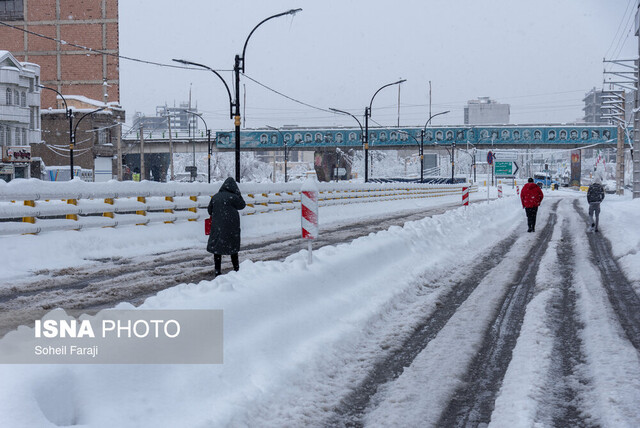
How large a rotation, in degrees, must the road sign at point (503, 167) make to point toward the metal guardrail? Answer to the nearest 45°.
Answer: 0° — it already faces it

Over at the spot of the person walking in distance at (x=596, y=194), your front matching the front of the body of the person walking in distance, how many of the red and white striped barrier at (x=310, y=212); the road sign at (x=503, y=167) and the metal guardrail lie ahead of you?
1

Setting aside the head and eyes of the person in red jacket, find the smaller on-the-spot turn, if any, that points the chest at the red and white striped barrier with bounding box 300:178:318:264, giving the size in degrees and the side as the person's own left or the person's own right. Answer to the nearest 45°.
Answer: approximately 180°

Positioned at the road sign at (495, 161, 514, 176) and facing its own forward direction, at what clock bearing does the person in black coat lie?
The person in black coat is roughly at 12 o'clock from the road sign.

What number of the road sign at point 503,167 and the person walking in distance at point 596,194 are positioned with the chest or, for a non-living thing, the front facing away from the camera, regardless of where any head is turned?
1

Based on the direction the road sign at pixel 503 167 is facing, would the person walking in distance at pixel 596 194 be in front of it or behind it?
in front

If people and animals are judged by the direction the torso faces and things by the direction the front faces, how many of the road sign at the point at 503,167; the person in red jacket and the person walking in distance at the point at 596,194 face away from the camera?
2

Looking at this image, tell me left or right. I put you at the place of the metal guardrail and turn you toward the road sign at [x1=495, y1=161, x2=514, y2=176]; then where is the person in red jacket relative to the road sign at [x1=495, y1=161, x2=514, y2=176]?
right

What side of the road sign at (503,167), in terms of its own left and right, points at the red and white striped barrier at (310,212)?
front

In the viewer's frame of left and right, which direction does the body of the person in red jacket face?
facing away from the viewer

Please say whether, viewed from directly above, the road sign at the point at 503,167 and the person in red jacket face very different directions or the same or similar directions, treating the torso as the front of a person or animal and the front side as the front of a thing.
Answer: very different directions

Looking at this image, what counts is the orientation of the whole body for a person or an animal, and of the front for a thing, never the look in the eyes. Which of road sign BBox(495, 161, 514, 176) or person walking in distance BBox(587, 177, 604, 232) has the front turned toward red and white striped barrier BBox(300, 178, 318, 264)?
the road sign

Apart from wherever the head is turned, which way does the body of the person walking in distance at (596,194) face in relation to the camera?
away from the camera
